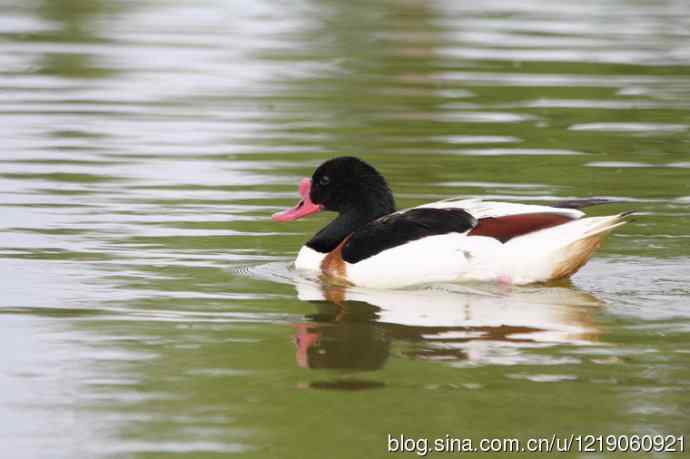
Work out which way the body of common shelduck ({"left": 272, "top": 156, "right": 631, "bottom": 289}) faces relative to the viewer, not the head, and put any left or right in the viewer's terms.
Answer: facing to the left of the viewer
